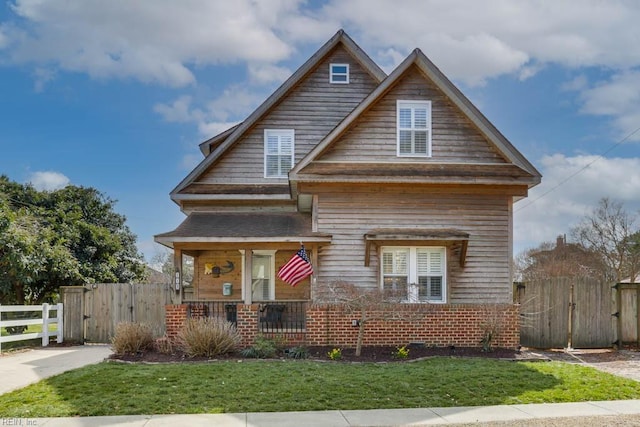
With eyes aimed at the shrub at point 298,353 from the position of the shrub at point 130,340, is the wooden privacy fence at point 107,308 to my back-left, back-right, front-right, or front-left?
back-left

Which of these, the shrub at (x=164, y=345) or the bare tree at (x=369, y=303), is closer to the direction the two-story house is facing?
the bare tree

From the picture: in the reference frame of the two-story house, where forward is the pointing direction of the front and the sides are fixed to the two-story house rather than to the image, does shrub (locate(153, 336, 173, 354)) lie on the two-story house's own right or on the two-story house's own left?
on the two-story house's own right

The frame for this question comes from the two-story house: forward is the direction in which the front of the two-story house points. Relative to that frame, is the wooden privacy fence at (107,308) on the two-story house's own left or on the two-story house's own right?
on the two-story house's own right

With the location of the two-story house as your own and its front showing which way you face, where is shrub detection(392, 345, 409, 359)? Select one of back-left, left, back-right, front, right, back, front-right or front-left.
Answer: front

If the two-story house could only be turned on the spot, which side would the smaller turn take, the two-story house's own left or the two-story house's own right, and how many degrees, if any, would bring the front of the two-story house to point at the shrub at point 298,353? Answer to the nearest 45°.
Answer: approximately 45° to the two-story house's own right

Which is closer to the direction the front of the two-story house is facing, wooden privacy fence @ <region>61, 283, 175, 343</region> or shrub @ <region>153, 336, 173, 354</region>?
the shrub

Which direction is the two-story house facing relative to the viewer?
toward the camera
